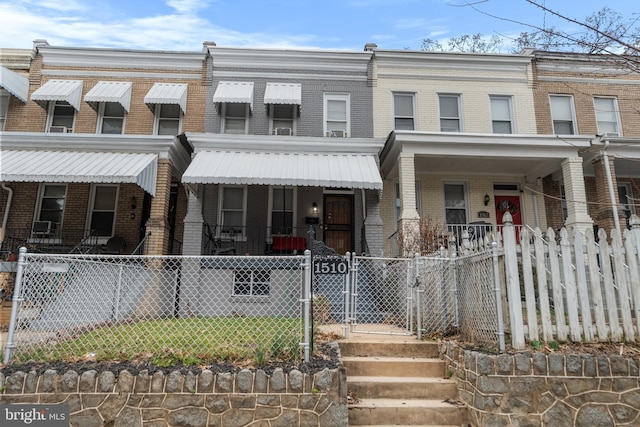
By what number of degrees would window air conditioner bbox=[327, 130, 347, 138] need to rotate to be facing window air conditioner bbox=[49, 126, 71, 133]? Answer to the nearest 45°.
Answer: approximately 90° to its right

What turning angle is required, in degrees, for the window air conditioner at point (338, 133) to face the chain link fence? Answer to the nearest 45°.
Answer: approximately 45° to its right

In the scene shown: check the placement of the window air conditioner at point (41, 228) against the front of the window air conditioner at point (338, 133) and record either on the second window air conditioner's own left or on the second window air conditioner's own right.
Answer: on the second window air conditioner's own right

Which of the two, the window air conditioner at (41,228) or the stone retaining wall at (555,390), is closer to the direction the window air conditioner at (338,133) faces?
the stone retaining wall

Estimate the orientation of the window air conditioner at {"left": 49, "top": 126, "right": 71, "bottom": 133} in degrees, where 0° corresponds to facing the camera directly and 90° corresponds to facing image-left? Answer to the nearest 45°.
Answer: approximately 0°

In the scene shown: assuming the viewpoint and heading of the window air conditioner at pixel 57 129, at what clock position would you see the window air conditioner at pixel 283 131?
the window air conditioner at pixel 283 131 is roughly at 10 o'clock from the window air conditioner at pixel 57 129.

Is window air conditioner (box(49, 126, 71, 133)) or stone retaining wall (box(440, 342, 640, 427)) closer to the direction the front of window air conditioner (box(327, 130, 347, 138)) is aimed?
the stone retaining wall

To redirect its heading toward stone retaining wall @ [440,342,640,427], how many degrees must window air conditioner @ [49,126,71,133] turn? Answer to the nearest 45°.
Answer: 0° — it already faces it

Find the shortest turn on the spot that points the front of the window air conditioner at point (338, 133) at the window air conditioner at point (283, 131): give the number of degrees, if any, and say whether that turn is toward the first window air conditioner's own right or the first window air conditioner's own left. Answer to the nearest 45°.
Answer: approximately 90° to the first window air conditioner's own right
